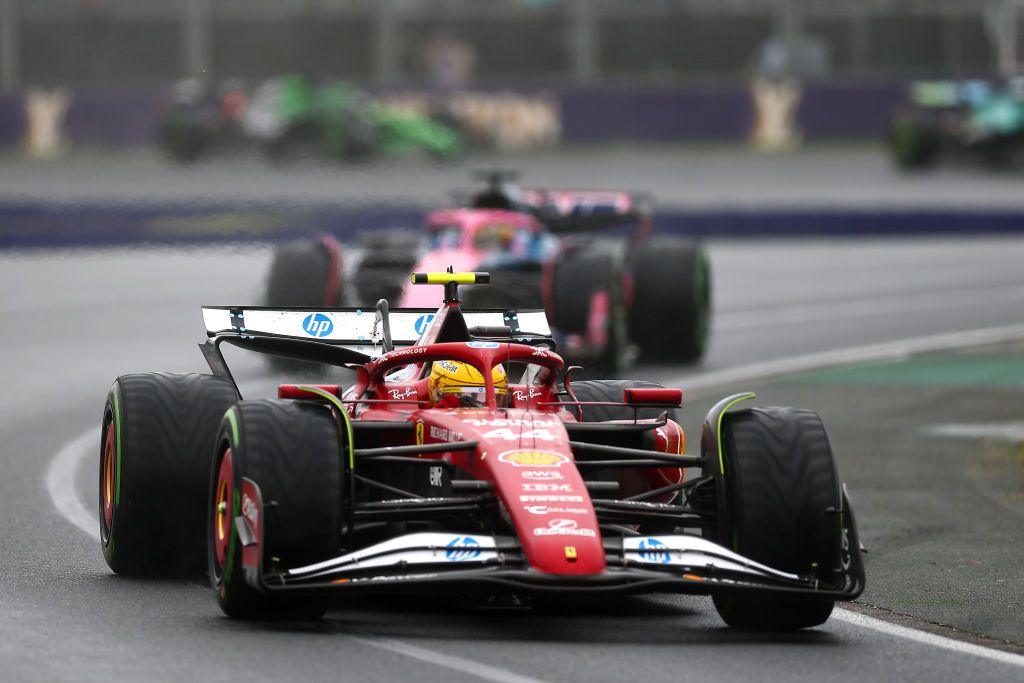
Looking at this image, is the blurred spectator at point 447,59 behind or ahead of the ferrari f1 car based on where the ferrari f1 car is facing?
behind

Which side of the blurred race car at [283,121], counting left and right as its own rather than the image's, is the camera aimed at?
right

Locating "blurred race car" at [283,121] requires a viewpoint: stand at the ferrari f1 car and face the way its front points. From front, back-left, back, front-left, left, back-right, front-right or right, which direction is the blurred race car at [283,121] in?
back

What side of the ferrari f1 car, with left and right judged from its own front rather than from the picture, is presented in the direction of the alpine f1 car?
back

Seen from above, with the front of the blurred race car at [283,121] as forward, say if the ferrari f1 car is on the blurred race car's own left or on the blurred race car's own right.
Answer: on the blurred race car's own right

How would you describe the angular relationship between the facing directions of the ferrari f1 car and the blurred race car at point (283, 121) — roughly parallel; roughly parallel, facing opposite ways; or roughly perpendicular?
roughly perpendicular

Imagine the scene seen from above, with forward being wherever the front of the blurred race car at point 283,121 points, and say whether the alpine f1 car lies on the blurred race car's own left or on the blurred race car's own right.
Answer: on the blurred race car's own right
